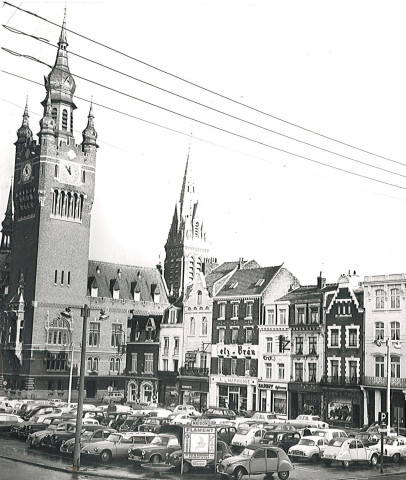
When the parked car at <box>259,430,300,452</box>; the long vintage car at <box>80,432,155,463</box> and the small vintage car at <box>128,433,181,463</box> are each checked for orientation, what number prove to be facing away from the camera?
0

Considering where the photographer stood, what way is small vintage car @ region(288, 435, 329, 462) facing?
facing the viewer and to the left of the viewer

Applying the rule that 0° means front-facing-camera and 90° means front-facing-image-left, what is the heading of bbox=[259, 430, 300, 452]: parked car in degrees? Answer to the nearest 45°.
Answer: approximately 45°

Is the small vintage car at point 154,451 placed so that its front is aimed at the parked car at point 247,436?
no

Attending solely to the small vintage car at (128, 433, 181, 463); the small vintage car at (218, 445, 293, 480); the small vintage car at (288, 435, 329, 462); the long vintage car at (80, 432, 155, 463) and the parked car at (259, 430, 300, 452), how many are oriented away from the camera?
0

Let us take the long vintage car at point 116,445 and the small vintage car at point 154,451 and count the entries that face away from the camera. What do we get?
0

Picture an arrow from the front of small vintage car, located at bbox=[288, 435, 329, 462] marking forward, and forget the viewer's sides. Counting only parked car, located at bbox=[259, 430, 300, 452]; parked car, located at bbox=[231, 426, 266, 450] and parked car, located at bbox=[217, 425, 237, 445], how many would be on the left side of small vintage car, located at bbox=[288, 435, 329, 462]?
0

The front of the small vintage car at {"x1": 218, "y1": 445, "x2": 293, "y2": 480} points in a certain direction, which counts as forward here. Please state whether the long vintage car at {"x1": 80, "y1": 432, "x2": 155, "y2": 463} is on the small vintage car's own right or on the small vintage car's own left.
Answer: on the small vintage car's own right

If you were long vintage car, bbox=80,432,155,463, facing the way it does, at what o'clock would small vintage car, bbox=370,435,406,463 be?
small vintage car, bbox=370,435,406,463 is roughly at 7 o'clock from long vintage car, bbox=80,432,155,463.

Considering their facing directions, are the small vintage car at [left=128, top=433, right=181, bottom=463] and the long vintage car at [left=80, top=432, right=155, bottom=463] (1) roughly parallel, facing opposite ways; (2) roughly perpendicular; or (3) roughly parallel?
roughly parallel

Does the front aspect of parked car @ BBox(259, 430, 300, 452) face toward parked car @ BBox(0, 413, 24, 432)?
no

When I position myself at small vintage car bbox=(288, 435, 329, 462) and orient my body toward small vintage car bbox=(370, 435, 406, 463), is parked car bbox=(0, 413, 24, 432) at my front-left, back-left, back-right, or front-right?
back-left

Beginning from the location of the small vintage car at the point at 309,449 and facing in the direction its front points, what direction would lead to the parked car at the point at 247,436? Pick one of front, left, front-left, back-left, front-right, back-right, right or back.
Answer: right

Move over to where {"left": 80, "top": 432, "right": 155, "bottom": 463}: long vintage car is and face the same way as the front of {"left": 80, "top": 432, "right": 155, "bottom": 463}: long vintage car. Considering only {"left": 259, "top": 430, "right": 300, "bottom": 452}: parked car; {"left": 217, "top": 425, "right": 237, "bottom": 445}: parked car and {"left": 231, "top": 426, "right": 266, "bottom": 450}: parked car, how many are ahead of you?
0

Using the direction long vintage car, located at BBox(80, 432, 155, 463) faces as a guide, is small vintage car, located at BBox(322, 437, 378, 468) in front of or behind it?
behind

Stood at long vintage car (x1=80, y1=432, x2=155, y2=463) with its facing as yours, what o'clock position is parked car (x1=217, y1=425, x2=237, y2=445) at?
The parked car is roughly at 6 o'clock from the long vintage car.

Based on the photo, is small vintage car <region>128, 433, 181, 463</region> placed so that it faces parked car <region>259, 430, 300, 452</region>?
no
